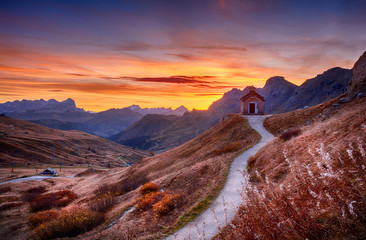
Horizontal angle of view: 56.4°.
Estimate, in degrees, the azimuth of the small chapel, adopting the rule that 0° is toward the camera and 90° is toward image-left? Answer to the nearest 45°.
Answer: approximately 0°

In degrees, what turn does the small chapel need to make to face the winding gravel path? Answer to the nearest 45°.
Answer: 0° — it already faces it

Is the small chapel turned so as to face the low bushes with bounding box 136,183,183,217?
yes

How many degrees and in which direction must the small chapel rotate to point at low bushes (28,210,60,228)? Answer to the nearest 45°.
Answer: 0° — it already faces it
